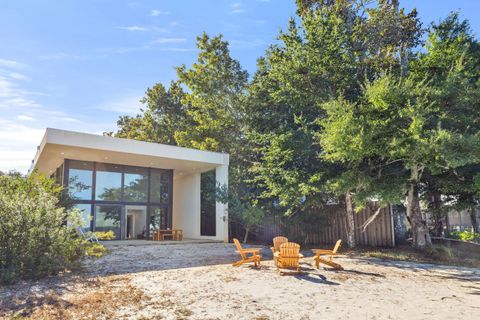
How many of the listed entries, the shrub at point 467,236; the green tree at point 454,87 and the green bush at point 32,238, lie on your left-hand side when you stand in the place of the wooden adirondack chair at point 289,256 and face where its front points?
1

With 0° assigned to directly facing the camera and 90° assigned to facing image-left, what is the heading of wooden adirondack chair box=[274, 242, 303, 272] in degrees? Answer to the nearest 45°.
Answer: approximately 180°

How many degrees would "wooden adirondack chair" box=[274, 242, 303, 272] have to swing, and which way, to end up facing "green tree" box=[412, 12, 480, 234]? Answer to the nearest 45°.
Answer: approximately 45° to its right

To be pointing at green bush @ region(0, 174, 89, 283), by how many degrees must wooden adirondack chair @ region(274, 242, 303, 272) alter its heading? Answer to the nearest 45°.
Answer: approximately 90° to its left

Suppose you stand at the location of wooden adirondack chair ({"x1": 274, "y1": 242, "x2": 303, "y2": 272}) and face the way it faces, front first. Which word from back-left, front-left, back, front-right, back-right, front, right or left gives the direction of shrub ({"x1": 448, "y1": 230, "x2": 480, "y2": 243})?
front-right

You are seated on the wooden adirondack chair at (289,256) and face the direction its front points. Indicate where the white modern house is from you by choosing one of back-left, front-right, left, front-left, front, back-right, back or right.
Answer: front-left
